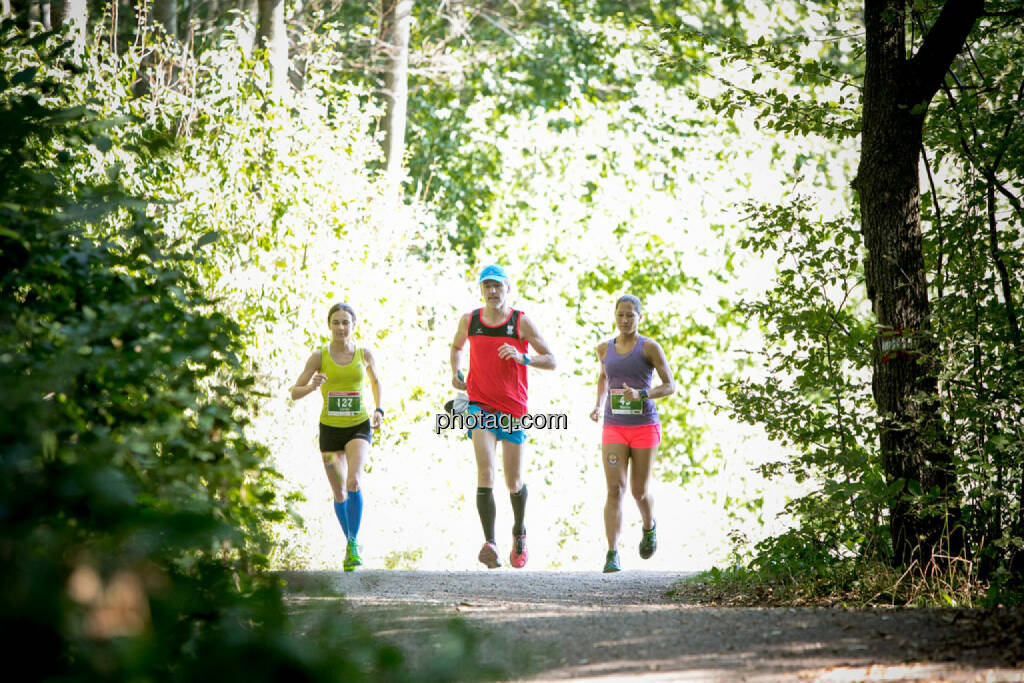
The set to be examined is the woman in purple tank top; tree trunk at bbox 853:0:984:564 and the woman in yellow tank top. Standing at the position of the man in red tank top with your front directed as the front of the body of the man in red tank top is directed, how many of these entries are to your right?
1

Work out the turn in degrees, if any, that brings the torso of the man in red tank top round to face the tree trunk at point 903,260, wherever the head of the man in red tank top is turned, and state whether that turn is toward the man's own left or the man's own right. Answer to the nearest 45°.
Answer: approximately 45° to the man's own left

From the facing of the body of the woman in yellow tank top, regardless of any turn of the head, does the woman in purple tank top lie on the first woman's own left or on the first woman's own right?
on the first woman's own left

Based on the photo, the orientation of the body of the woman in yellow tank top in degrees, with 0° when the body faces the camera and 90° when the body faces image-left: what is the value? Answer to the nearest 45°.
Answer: approximately 0°

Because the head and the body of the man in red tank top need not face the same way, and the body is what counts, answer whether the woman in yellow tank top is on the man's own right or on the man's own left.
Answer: on the man's own right
